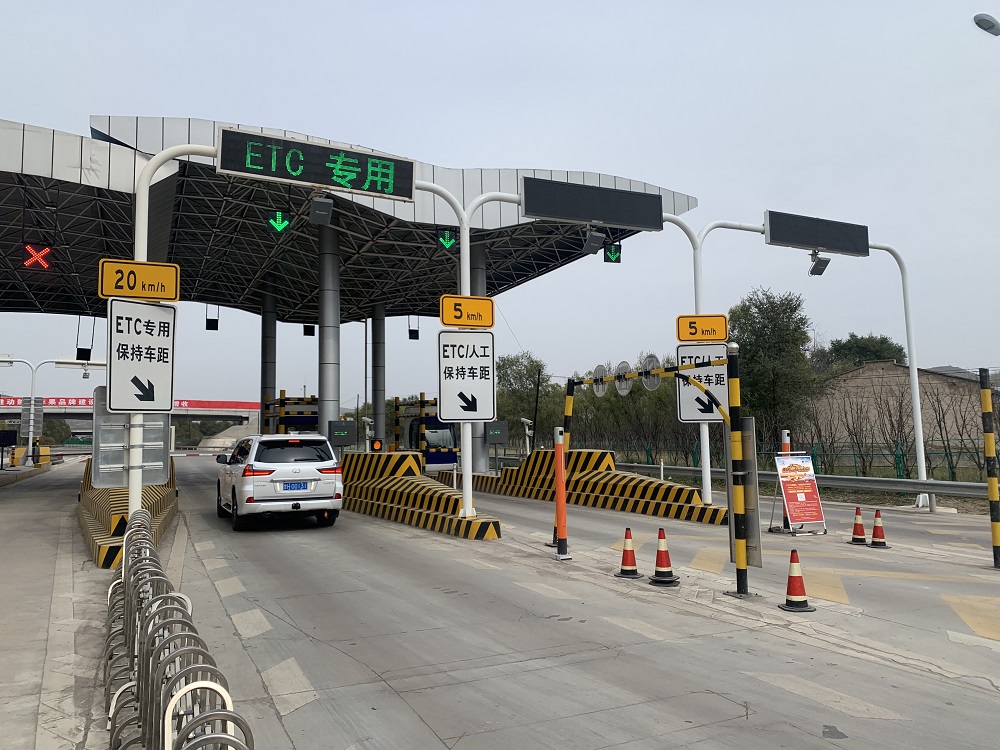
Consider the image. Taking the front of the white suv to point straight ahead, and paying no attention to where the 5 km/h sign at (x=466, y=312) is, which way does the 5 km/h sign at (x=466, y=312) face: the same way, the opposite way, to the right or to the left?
the opposite way

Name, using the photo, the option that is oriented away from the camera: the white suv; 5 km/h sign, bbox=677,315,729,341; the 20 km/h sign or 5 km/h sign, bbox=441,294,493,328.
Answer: the white suv

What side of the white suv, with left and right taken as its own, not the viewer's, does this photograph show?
back

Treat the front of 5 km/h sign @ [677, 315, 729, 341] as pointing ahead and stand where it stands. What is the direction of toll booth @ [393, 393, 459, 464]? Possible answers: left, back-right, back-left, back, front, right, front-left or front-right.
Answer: back-right

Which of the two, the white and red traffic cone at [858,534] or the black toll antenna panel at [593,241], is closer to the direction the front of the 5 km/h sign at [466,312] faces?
the white and red traffic cone

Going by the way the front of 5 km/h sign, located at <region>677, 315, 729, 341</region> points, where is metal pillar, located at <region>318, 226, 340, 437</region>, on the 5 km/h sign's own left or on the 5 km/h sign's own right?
on the 5 km/h sign's own right

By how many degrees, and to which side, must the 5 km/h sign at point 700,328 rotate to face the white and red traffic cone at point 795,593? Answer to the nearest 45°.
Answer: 0° — it already faces it

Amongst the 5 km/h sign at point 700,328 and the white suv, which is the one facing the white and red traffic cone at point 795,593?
the 5 km/h sign

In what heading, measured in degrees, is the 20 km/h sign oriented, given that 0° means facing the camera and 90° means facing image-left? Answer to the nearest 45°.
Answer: approximately 0°

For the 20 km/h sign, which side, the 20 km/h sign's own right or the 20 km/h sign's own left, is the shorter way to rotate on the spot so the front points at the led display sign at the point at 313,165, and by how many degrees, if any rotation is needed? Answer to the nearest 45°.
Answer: approximately 135° to the 20 km/h sign's own left

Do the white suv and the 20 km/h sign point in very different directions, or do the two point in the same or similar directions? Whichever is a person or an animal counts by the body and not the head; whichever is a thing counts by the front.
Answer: very different directions

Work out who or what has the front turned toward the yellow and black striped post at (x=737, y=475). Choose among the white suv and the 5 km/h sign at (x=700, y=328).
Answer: the 5 km/h sign
